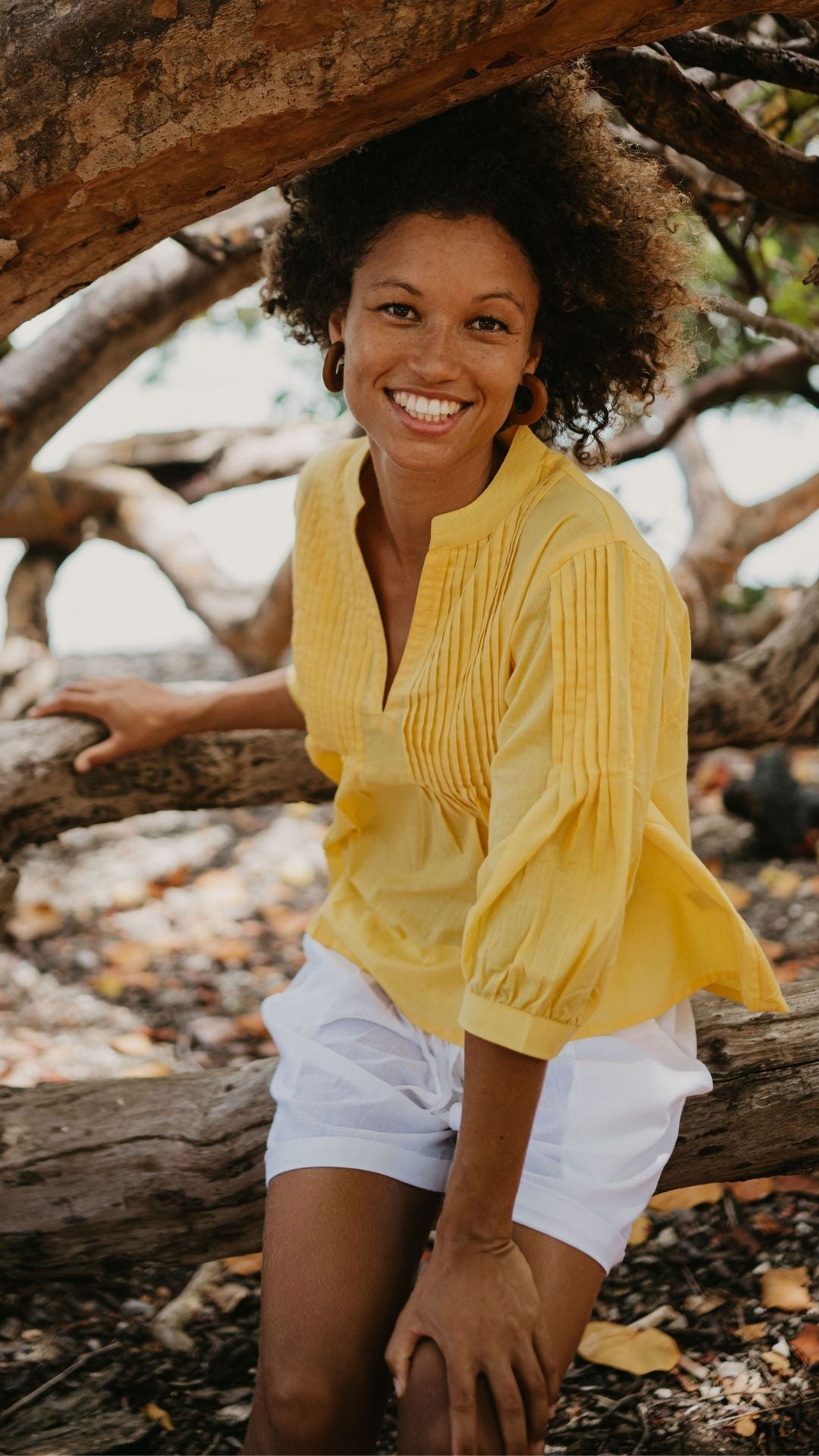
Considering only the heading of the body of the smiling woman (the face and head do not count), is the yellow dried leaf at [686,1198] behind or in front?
behind

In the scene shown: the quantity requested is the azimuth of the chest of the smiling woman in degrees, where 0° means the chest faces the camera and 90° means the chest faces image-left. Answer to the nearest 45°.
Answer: approximately 45°

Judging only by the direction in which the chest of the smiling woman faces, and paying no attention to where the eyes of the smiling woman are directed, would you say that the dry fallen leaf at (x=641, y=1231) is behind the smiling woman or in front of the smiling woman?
behind

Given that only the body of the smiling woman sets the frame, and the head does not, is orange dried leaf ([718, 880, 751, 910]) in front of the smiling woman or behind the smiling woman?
behind

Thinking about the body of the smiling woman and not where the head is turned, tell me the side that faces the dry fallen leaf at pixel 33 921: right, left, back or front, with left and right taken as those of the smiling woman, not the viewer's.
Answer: right

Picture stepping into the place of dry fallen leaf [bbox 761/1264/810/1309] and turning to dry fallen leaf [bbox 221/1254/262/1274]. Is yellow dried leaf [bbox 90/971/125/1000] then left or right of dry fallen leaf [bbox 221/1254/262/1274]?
right
